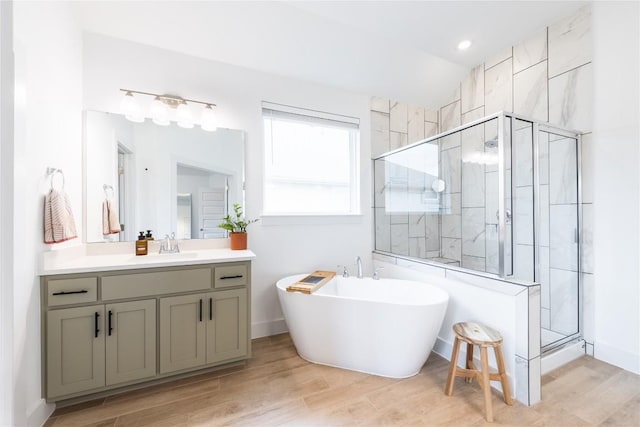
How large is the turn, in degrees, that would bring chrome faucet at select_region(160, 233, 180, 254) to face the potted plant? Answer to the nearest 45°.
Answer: approximately 90° to its left

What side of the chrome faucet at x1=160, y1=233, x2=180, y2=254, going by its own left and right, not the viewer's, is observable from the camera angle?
front

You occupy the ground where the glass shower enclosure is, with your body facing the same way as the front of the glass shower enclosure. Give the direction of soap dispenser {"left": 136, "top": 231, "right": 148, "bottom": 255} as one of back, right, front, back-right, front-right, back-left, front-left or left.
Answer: right

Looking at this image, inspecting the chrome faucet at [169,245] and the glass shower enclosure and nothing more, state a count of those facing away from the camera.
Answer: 0

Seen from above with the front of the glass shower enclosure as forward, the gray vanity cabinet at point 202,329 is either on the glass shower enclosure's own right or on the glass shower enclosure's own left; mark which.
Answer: on the glass shower enclosure's own right

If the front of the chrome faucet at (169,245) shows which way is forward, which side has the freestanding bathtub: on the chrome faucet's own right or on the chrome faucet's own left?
on the chrome faucet's own left

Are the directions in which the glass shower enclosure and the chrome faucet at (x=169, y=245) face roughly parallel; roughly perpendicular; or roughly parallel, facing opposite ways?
roughly parallel

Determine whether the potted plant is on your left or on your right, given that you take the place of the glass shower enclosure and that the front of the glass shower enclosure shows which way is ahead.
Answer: on your right

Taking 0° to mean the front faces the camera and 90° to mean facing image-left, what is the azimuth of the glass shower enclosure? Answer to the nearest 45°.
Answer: approximately 315°

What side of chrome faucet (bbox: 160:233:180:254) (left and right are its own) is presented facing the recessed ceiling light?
left
